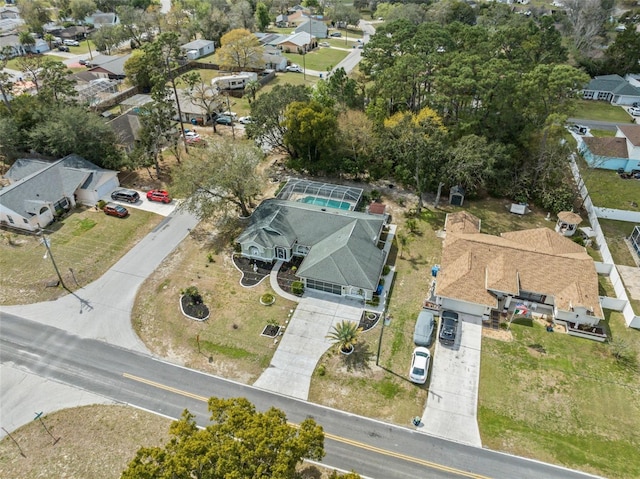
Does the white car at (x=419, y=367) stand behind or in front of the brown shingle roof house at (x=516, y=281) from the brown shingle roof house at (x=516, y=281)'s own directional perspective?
in front

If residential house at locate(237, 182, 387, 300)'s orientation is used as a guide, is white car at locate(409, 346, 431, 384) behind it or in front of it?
in front

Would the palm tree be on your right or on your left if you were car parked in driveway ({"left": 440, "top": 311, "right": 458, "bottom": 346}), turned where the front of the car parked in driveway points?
on your left

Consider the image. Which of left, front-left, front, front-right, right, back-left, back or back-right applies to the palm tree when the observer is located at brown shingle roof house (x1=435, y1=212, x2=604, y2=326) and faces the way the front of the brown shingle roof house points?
front-right

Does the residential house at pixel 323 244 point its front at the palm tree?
yes

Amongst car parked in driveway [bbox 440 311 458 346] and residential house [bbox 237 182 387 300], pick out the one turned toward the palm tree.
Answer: the residential house

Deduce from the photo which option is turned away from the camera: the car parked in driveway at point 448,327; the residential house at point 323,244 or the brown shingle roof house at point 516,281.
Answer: the car parked in driveway

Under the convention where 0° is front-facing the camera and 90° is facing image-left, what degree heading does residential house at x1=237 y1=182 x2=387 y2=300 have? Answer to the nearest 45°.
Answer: approximately 0°

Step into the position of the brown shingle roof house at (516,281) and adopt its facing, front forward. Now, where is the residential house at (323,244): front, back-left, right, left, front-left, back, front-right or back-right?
right

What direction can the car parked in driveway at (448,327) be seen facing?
away from the camera

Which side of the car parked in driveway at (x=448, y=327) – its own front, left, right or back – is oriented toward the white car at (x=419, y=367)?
back

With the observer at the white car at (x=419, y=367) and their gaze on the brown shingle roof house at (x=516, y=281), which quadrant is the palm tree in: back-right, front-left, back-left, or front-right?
back-left
